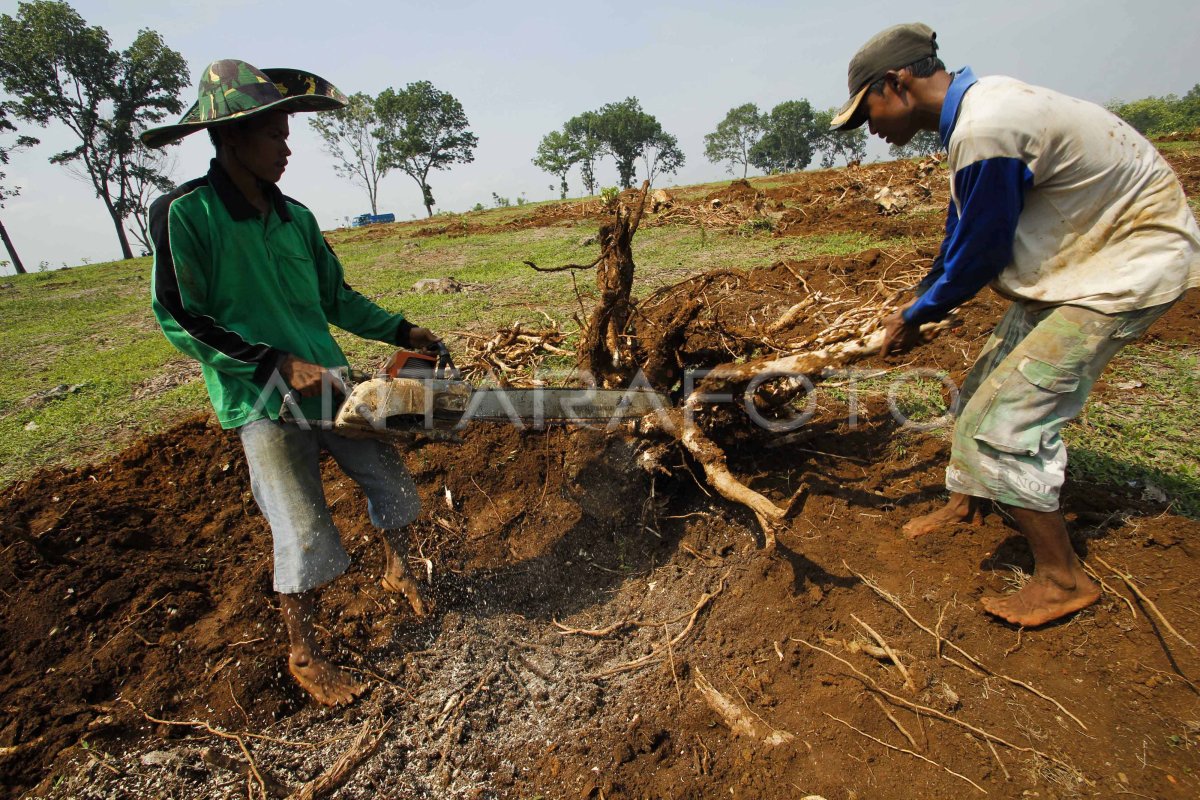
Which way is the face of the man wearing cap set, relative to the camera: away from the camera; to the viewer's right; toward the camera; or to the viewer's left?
to the viewer's left

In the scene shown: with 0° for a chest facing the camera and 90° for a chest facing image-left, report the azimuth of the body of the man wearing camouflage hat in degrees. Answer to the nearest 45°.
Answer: approximately 315°

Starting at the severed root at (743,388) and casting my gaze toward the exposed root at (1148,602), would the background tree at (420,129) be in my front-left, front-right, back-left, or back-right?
back-left

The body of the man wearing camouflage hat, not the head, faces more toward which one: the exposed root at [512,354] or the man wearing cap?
the man wearing cap

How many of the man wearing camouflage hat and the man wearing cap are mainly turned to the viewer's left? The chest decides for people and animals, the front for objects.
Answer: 1

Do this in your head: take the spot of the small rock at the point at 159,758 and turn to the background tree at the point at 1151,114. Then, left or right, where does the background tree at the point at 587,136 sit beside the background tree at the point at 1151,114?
left

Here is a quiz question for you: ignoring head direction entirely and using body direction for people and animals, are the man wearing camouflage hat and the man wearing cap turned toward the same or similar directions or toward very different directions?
very different directions

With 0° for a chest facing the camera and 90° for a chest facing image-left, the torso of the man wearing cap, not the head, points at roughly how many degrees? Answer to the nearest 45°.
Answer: approximately 90°
